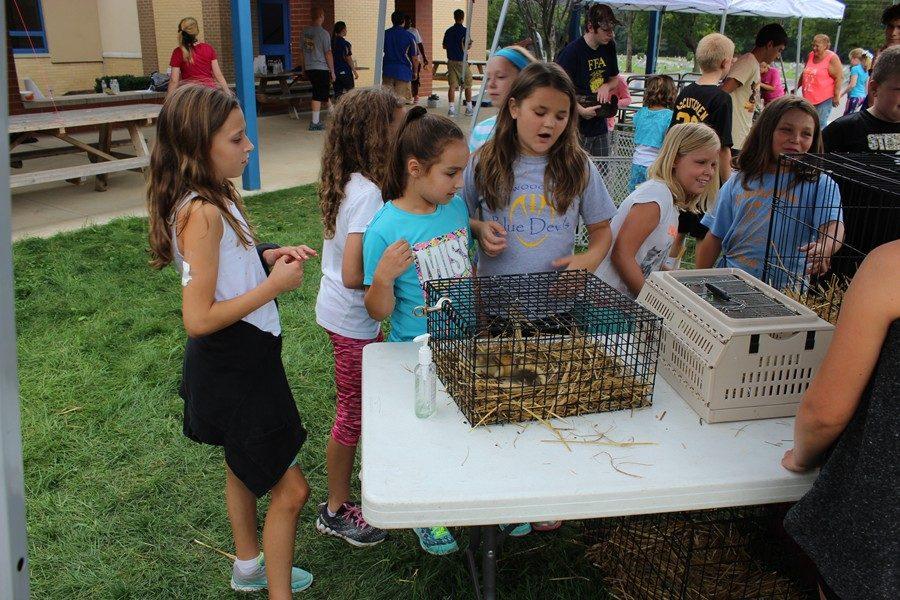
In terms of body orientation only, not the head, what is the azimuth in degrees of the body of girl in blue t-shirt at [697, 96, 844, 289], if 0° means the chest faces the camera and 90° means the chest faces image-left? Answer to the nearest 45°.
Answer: approximately 0°

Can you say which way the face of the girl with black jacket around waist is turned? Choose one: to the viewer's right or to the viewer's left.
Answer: to the viewer's right

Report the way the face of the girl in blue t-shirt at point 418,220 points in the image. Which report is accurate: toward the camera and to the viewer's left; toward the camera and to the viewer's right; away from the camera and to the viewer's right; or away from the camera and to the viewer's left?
toward the camera and to the viewer's right

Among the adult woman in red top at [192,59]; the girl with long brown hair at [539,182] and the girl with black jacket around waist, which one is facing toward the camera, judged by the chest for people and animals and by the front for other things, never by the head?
the girl with long brown hair

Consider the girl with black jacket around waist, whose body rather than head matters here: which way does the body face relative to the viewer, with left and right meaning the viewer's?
facing to the right of the viewer

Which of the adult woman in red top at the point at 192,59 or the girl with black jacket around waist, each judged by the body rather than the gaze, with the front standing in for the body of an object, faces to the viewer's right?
the girl with black jacket around waist

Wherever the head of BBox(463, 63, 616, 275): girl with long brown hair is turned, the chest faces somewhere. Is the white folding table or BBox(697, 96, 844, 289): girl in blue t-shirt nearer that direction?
the white folding table

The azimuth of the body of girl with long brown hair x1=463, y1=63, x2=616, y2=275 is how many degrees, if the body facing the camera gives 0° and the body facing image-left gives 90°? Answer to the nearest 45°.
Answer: approximately 0°

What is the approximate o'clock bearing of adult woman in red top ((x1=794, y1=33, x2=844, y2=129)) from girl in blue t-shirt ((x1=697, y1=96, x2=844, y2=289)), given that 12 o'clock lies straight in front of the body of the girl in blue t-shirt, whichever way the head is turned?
The adult woman in red top is roughly at 6 o'clock from the girl in blue t-shirt.

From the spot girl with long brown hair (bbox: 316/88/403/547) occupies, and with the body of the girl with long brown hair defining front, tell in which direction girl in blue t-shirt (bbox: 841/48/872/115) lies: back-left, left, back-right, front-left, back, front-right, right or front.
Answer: front-left

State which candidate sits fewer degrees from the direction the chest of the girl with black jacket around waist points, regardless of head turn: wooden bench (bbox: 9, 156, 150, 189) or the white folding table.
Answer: the white folding table

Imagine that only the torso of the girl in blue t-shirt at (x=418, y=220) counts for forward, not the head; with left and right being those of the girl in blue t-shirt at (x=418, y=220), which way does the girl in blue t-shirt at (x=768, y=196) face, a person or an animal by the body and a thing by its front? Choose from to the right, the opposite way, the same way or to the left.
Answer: to the right

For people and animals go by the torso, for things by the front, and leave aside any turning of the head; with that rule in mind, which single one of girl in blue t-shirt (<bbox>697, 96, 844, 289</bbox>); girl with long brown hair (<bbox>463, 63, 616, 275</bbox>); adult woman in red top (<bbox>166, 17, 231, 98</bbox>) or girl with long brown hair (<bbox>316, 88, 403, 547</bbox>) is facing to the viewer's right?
girl with long brown hair (<bbox>316, 88, 403, 547</bbox>)

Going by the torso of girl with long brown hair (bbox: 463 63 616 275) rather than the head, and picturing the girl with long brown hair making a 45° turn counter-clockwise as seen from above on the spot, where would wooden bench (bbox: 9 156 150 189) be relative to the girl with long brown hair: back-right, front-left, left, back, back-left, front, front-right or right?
back

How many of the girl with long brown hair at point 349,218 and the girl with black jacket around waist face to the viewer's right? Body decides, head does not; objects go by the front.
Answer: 2
